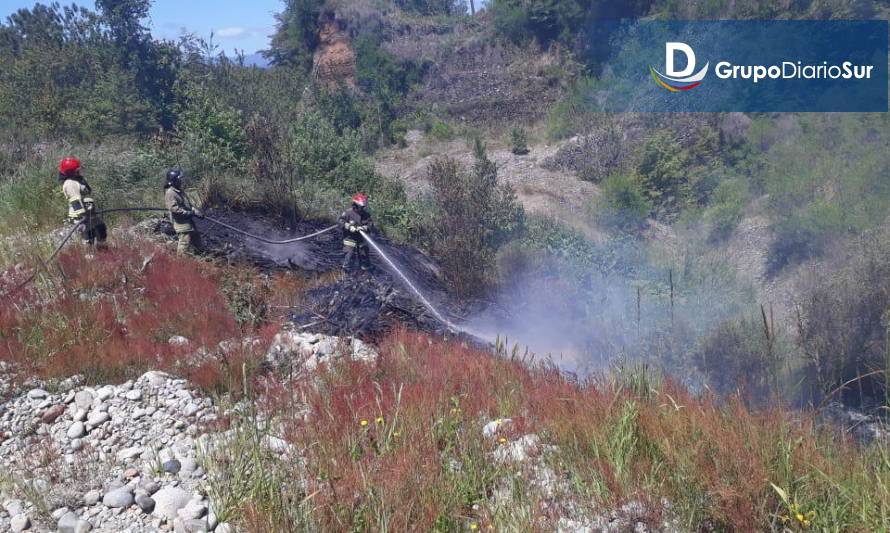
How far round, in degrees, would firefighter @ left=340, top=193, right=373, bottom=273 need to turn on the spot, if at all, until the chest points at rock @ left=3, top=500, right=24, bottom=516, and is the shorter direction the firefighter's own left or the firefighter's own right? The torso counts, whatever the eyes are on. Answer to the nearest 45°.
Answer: approximately 45° to the firefighter's own right

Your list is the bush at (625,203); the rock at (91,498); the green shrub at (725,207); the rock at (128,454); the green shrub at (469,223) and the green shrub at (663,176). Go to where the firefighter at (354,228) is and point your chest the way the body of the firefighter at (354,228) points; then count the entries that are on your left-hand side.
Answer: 4

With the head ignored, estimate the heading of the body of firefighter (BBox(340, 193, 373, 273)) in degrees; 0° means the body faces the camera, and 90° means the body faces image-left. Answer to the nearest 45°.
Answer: approximately 315°

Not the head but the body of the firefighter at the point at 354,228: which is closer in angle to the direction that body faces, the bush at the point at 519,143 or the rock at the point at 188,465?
the rock

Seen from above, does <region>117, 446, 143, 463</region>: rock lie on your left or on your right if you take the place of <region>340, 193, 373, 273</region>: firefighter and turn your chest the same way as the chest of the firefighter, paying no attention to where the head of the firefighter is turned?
on your right

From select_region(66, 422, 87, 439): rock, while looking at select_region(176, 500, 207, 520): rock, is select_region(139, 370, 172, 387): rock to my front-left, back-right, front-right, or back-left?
back-left

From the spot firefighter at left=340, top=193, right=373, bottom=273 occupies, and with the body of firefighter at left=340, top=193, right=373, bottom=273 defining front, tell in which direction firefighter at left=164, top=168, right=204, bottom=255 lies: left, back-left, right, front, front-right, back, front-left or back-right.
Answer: back-right

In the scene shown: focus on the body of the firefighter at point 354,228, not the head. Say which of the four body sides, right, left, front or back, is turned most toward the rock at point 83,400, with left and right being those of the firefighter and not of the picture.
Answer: right

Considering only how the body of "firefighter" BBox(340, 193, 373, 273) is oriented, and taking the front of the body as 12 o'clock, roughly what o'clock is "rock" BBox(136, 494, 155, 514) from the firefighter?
The rock is roughly at 2 o'clock from the firefighter.

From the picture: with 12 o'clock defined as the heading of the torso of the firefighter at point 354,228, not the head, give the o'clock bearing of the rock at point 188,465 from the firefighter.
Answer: The rock is roughly at 2 o'clock from the firefighter.

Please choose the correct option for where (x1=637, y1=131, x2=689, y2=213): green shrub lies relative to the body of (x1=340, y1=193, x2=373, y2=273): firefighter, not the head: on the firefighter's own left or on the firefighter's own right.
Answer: on the firefighter's own left

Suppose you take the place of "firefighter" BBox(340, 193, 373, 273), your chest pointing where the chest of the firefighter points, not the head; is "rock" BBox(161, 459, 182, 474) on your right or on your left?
on your right

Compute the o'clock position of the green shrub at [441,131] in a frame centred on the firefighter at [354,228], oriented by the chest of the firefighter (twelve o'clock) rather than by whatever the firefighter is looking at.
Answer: The green shrub is roughly at 8 o'clock from the firefighter.

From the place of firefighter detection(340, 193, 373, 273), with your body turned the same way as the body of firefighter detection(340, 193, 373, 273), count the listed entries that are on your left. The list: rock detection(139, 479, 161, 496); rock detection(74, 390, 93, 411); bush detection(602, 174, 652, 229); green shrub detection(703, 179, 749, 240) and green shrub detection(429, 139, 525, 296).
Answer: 3

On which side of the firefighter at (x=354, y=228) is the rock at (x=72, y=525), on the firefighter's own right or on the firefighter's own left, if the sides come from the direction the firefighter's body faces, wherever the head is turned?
on the firefighter's own right
